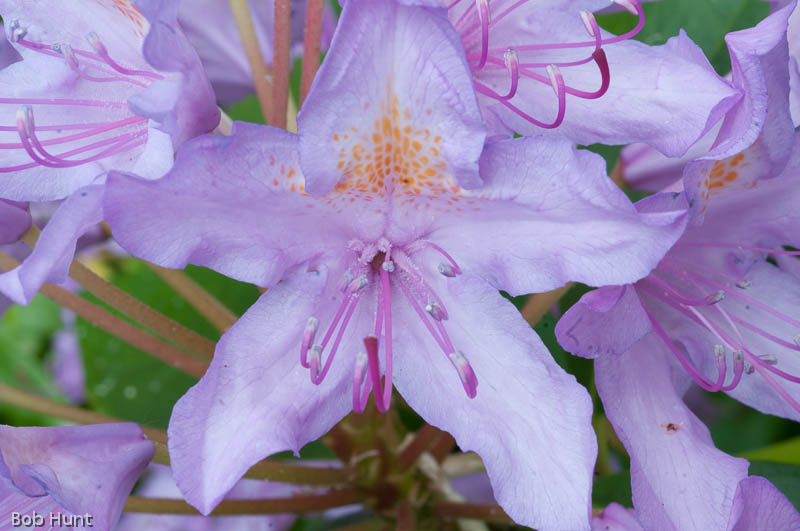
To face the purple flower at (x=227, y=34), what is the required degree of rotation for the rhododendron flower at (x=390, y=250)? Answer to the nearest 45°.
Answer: approximately 135° to its right

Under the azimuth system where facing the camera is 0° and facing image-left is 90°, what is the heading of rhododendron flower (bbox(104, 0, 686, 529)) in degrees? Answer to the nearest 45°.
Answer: approximately 0°

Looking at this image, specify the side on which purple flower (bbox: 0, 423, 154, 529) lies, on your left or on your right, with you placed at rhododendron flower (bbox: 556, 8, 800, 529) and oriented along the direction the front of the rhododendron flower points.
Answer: on your right

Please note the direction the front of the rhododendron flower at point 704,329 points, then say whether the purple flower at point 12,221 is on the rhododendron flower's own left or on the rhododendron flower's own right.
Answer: on the rhododendron flower's own right
